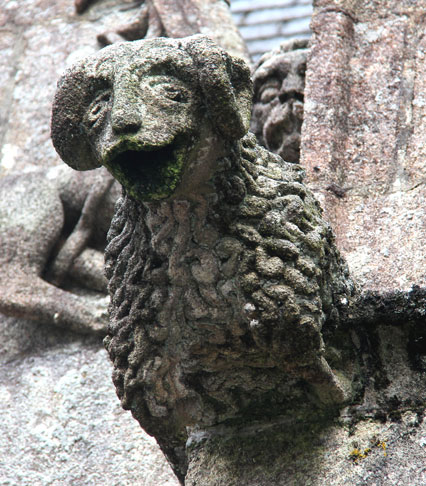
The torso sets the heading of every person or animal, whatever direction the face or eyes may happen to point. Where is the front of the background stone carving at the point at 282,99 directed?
toward the camera

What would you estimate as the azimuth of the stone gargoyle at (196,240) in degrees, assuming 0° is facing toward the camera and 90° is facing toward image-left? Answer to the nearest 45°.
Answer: approximately 45°

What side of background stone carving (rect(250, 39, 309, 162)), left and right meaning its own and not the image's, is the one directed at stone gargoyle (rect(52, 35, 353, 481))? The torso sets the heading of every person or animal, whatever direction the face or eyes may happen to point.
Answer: front

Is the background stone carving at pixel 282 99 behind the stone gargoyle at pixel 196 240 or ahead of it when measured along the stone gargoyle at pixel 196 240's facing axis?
behind

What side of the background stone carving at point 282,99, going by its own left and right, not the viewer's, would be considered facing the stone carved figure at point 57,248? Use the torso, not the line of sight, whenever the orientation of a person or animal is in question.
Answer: right

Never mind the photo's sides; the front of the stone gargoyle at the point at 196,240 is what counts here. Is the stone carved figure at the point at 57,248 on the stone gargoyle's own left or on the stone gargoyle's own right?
on the stone gargoyle's own right

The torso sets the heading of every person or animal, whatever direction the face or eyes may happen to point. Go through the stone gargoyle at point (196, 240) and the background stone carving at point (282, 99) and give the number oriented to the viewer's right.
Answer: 0
